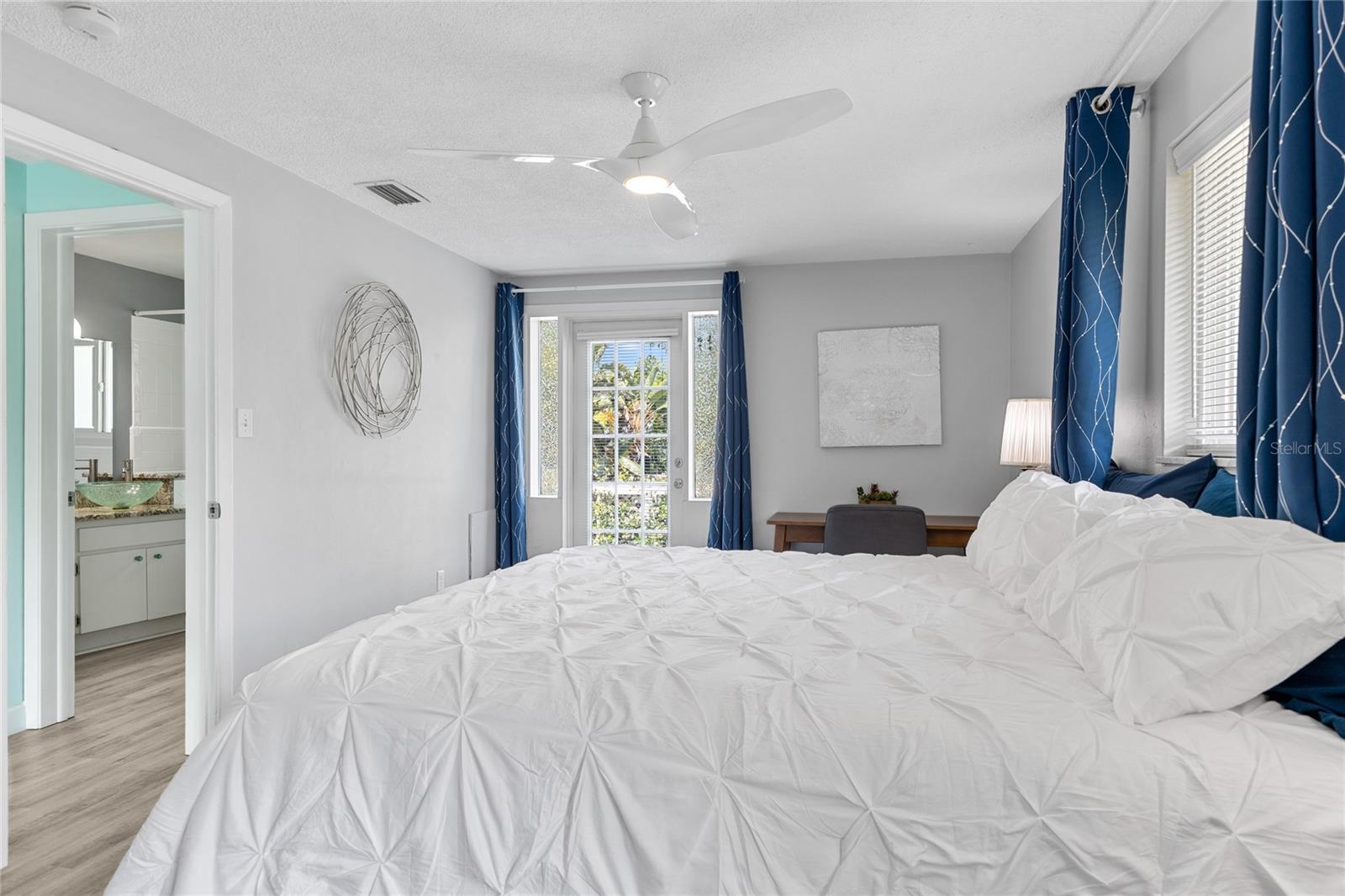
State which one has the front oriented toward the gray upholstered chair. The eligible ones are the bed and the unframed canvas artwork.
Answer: the unframed canvas artwork

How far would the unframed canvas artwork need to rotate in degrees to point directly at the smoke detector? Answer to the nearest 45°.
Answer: approximately 45° to its right

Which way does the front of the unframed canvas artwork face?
toward the camera

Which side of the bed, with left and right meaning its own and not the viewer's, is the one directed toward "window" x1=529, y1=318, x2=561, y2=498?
right

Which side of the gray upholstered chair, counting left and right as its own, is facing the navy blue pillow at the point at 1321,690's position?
back

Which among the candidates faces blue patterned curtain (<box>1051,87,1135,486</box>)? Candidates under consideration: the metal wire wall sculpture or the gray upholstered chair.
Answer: the metal wire wall sculpture

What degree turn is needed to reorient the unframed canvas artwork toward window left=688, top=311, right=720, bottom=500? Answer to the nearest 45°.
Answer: approximately 90° to its right

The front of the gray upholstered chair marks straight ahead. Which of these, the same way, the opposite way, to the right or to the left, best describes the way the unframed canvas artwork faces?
the opposite way

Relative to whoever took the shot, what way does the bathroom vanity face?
facing the viewer and to the right of the viewer

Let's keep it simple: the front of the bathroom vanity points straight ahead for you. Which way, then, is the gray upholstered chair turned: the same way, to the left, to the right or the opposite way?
to the left

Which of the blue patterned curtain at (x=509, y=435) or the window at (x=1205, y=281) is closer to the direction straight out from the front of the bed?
the blue patterned curtain

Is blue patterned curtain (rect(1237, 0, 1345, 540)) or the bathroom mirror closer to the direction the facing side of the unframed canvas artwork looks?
the blue patterned curtain

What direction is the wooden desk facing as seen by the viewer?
toward the camera

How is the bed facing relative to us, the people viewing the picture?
facing to the left of the viewer

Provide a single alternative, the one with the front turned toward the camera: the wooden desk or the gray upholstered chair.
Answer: the wooden desk

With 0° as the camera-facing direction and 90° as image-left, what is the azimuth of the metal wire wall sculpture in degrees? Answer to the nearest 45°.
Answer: approximately 315°

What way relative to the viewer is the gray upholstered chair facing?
away from the camera
